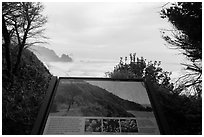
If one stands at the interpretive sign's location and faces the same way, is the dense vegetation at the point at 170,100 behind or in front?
behind

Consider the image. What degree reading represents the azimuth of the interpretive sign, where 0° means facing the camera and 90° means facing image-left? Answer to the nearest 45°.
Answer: approximately 0°

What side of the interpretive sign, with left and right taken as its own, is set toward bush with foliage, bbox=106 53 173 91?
back

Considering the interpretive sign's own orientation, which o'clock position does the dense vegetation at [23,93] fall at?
The dense vegetation is roughly at 5 o'clock from the interpretive sign.

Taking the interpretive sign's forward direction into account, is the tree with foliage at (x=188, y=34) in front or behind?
behind
